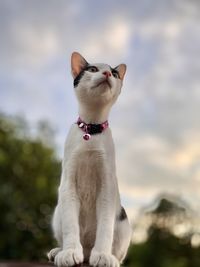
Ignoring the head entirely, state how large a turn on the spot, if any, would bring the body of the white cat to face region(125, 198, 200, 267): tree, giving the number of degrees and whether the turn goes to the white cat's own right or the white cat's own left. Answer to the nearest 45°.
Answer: approximately 180°

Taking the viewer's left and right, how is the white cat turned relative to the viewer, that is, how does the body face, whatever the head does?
facing the viewer
